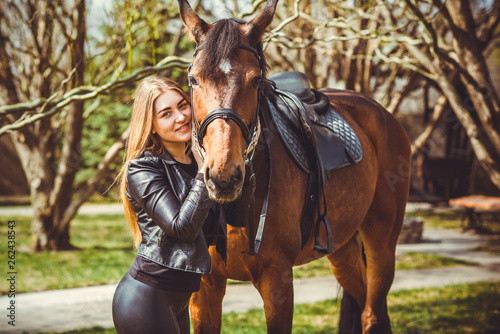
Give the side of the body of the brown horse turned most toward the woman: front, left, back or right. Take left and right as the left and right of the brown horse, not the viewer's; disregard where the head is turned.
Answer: front

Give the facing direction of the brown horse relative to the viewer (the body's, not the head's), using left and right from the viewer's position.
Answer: facing the viewer and to the left of the viewer
